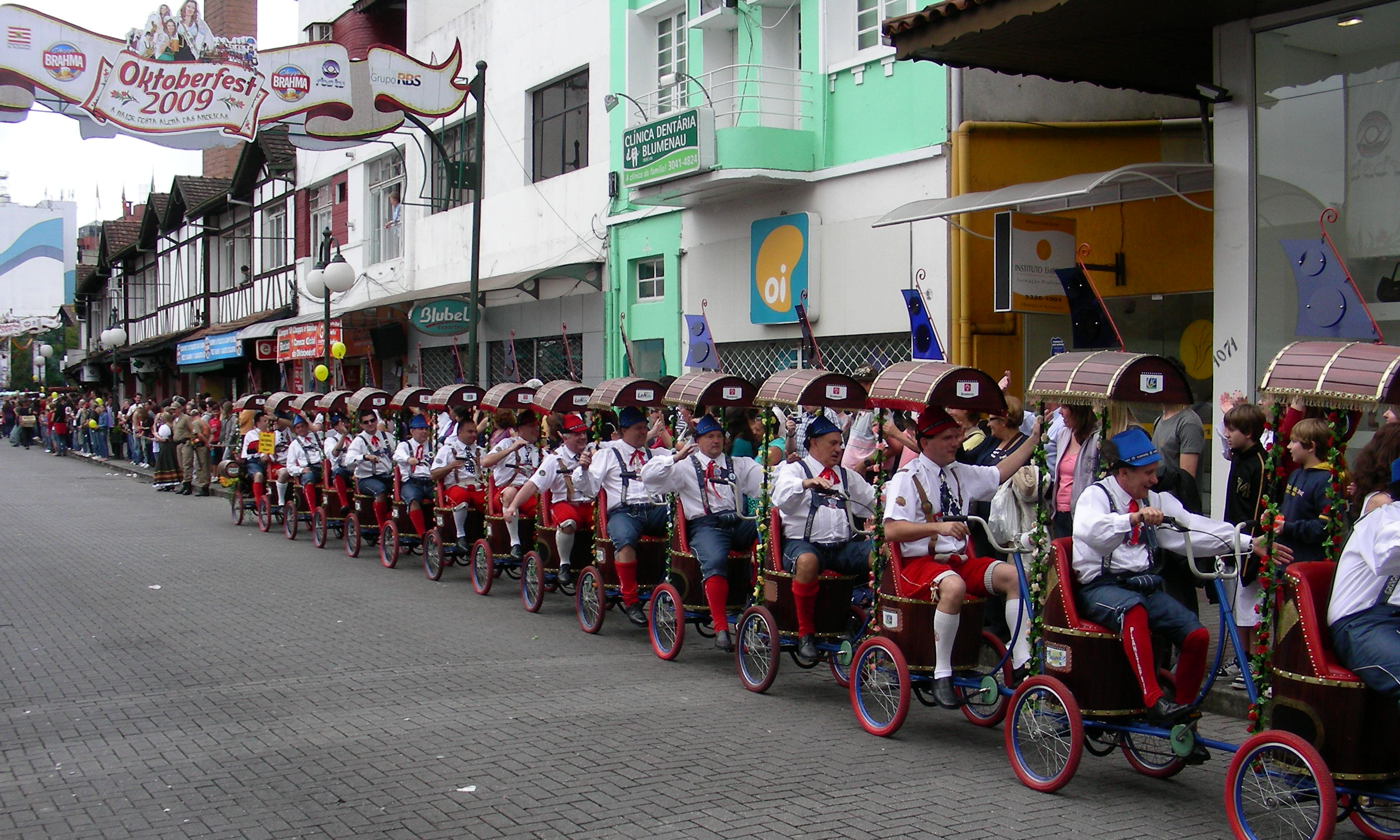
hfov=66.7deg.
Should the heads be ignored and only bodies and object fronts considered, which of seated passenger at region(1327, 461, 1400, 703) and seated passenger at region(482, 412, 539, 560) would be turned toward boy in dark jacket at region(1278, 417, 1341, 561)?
seated passenger at region(482, 412, 539, 560)

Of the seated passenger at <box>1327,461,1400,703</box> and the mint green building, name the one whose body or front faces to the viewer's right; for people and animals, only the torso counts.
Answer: the seated passenger

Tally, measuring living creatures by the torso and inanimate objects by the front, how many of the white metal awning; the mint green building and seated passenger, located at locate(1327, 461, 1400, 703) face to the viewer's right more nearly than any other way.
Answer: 1

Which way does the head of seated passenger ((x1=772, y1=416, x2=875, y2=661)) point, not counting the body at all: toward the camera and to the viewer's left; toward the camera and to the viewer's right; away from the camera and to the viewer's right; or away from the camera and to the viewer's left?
toward the camera and to the viewer's right

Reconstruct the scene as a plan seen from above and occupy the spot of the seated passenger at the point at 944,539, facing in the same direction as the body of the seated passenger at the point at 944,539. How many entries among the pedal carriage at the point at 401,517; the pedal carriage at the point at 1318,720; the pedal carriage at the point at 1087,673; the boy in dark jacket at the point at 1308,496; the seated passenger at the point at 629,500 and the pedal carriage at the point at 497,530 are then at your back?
3

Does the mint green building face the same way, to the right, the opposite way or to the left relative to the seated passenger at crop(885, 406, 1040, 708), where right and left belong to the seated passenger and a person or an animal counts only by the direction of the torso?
to the right

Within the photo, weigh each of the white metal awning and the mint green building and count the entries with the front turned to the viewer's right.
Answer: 0

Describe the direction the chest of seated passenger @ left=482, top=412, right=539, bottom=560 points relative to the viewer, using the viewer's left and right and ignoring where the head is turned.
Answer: facing the viewer and to the right of the viewer

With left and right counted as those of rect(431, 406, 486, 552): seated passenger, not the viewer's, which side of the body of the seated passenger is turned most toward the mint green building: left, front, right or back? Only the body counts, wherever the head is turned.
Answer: left
